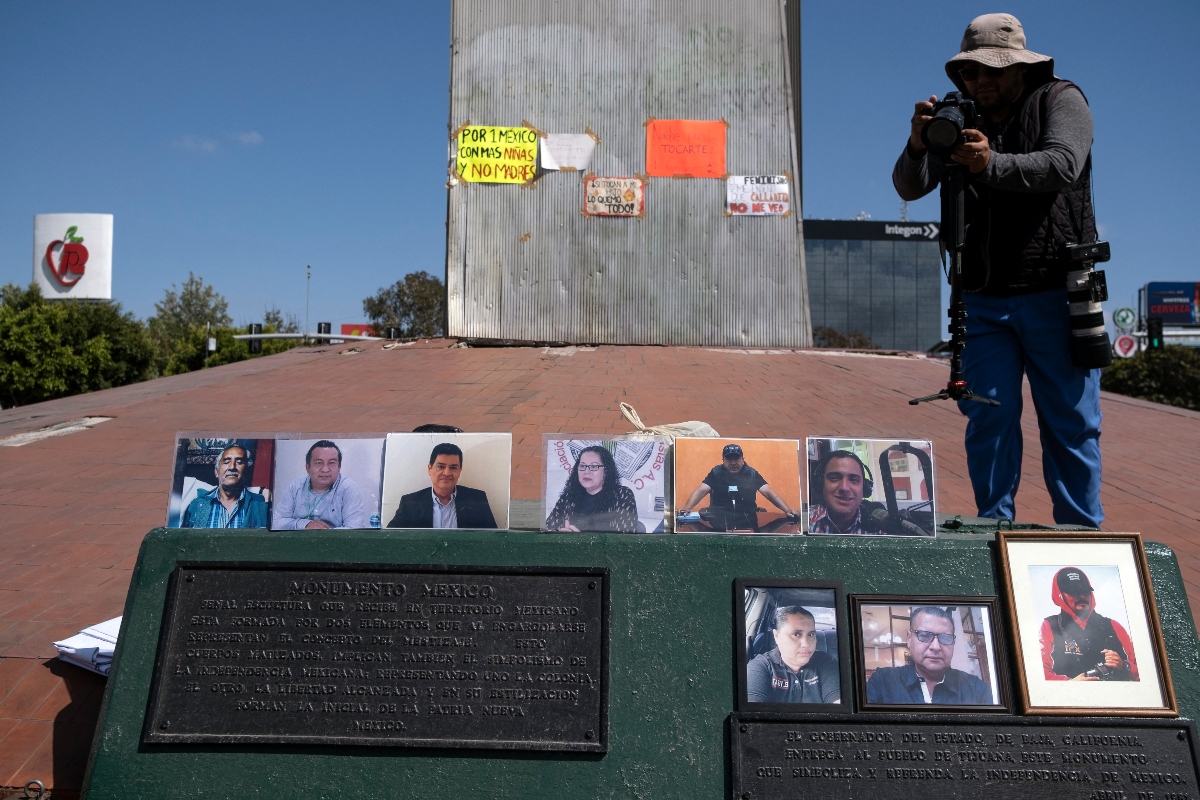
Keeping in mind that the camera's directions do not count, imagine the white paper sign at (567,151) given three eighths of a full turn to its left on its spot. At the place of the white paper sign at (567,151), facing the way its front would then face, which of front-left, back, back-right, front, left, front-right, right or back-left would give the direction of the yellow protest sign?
back-left

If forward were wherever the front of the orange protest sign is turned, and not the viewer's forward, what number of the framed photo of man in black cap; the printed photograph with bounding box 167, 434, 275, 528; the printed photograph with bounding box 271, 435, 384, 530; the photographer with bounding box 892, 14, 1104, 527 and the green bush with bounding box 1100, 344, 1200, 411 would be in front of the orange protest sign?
4

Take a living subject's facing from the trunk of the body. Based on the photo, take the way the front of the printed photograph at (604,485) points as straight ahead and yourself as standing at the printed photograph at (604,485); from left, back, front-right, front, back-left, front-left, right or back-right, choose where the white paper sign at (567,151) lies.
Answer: back

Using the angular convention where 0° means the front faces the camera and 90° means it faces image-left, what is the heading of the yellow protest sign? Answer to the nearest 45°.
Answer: approximately 0°

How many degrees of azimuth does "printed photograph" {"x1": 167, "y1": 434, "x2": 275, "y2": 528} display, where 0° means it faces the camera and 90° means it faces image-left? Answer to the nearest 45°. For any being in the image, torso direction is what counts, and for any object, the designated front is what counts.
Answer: approximately 0°

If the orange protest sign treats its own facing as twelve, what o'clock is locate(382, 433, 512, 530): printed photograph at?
The printed photograph is roughly at 12 o'clock from the orange protest sign.

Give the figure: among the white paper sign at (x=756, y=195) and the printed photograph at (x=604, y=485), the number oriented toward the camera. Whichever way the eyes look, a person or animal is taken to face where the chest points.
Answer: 2
